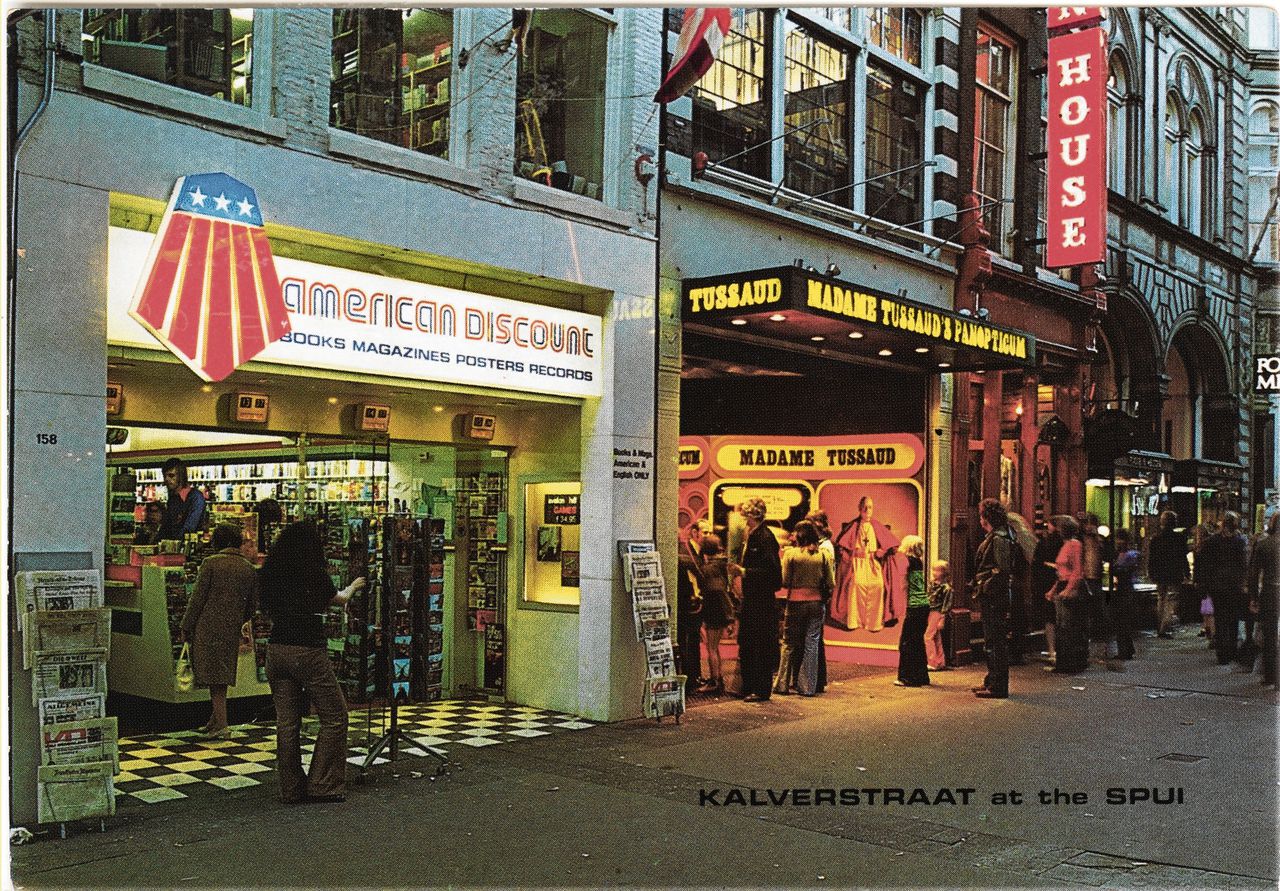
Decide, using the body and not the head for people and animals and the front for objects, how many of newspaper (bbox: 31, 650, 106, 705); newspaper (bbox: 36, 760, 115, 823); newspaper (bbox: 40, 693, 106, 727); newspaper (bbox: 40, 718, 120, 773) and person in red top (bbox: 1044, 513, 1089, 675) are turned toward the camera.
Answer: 4

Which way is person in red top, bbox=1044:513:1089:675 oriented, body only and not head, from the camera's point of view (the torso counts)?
to the viewer's left

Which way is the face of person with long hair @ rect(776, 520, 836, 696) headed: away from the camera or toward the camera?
away from the camera

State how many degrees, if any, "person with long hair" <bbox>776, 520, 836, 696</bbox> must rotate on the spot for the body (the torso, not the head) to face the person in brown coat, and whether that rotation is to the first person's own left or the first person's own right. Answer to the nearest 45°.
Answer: approximately 135° to the first person's own left

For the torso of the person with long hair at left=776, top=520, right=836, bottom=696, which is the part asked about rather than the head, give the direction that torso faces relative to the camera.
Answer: away from the camera

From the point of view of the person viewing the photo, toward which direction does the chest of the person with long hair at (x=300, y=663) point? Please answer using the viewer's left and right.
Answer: facing away from the viewer and to the right of the viewer

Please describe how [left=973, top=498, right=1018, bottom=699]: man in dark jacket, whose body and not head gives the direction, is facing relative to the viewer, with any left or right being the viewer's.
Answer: facing to the left of the viewer
